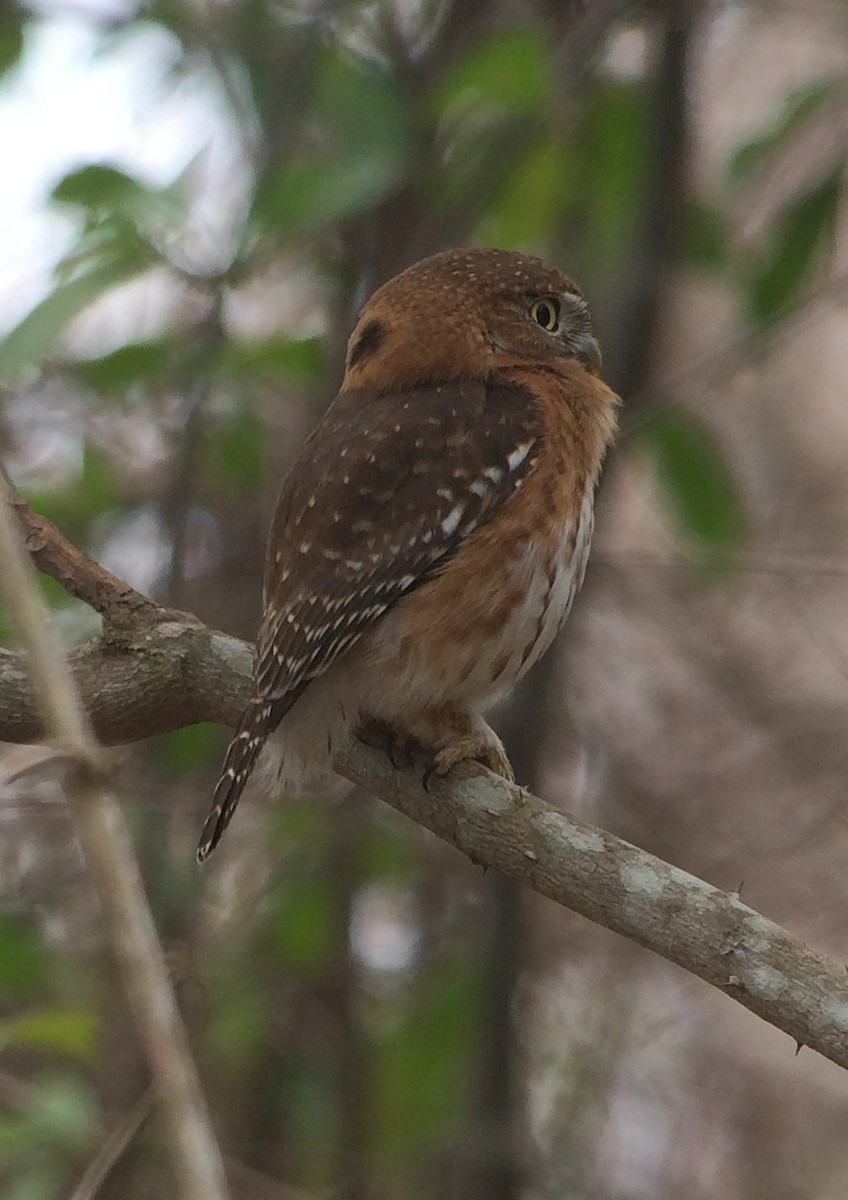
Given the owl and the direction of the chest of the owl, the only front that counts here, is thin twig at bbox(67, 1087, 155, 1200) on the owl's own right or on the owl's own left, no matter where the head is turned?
on the owl's own right

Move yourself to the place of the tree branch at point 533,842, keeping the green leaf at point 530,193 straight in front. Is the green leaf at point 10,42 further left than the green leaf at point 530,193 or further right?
left

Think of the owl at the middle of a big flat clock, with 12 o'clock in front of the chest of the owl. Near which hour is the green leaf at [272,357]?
The green leaf is roughly at 8 o'clock from the owl.

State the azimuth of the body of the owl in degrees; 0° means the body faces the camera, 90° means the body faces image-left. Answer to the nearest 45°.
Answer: approximately 270°

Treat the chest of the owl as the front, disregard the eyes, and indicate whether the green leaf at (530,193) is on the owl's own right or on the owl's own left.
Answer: on the owl's own left

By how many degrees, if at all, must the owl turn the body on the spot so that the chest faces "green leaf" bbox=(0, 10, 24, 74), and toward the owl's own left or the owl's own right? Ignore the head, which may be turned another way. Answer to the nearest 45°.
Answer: approximately 135° to the owl's own left
